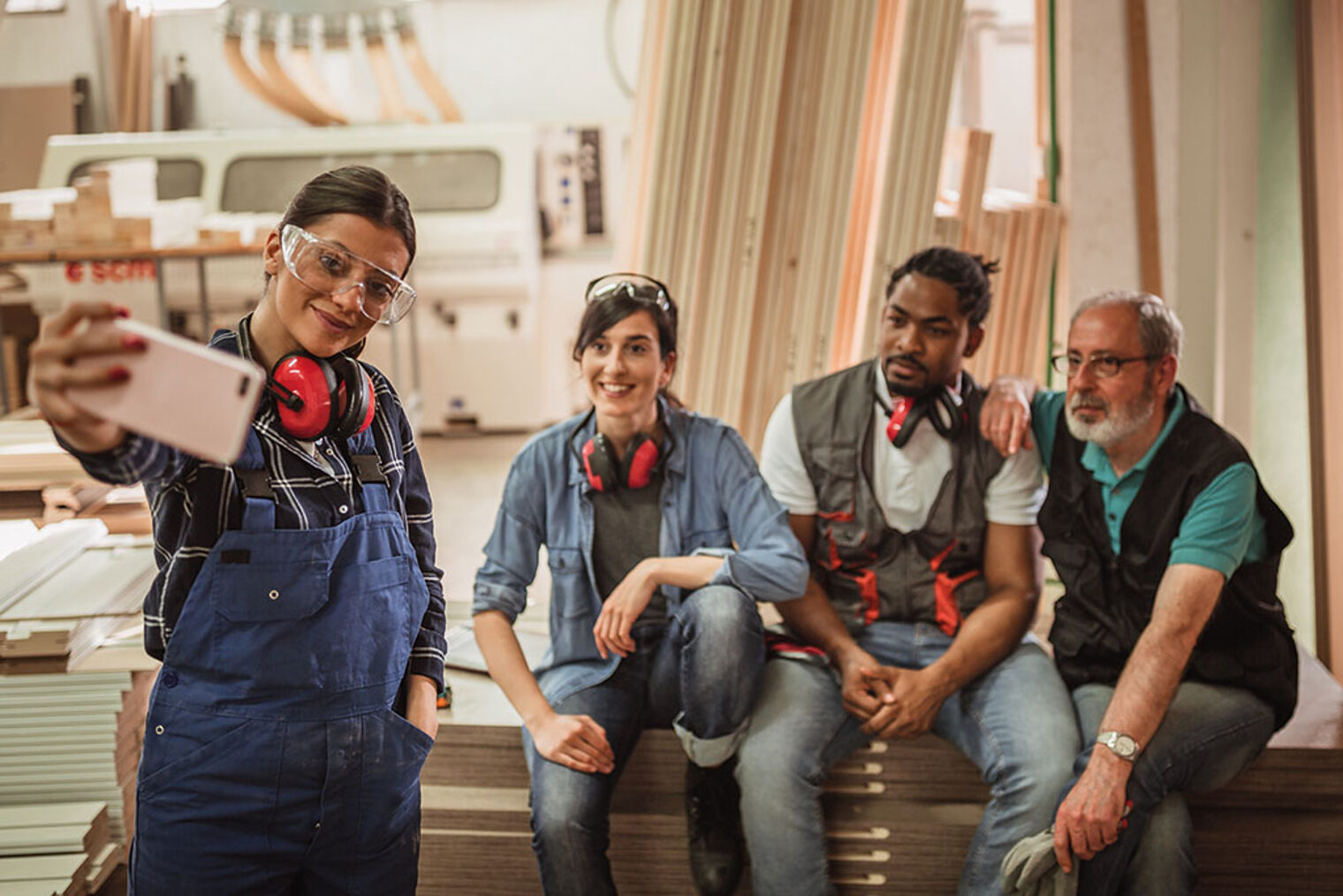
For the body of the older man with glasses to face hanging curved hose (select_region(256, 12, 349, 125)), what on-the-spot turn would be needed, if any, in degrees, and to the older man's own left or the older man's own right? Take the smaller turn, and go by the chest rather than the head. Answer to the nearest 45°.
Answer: approximately 90° to the older man's own right

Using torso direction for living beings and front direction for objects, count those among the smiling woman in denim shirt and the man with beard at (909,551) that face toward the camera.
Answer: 2

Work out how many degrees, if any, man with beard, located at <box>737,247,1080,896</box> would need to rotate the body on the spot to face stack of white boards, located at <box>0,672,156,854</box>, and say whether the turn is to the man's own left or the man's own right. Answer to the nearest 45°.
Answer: approximately 90° to the man's own right

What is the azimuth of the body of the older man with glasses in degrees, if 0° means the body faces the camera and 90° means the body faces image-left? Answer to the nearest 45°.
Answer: approximately 45°

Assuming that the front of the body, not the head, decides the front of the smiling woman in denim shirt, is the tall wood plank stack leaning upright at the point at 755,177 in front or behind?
behind

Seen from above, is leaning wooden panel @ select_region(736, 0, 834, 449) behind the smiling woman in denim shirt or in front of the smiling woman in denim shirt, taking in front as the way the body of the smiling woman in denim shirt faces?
behind

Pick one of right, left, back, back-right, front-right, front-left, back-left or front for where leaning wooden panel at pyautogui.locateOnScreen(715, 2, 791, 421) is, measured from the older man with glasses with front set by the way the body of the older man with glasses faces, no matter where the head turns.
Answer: right

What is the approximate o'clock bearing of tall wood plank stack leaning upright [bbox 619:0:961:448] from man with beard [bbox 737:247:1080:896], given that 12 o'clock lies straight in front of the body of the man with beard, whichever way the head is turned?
The tall wood plank stack leaning upright is roughly at 5 o'clock from the man with beard.

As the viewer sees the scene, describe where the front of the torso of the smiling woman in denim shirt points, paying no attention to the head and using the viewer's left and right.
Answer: facing the viewer

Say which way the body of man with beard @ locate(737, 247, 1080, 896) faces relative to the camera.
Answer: toward the camera

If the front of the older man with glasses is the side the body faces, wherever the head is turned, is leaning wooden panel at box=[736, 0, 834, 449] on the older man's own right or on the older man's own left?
on the older man's own right

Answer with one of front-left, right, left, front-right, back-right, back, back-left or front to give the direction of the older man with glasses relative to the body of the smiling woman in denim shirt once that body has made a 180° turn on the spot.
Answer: right

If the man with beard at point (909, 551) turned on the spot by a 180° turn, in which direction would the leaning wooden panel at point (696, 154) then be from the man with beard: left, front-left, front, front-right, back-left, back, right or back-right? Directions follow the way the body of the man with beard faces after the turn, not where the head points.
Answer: front-left

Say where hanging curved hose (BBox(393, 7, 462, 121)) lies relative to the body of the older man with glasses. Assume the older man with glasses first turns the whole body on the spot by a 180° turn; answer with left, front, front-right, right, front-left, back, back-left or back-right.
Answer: left

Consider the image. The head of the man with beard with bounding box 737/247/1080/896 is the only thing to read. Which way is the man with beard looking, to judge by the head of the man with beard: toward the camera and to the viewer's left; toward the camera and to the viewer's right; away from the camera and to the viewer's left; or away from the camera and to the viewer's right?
toward the camera and to the viewer's left
